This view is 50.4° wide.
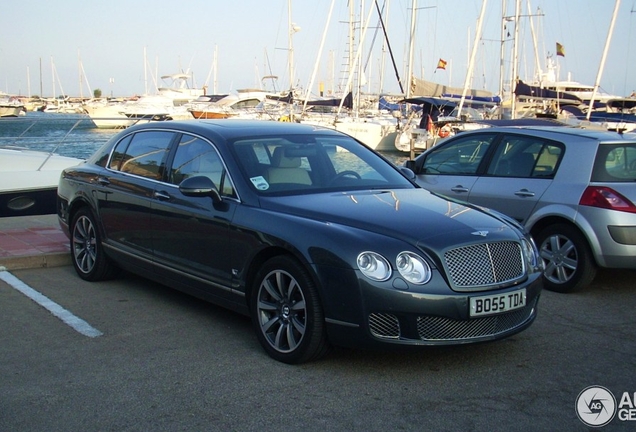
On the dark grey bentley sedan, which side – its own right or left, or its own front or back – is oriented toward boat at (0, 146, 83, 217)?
back

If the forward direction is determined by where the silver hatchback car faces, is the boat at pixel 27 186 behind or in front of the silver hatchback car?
in front

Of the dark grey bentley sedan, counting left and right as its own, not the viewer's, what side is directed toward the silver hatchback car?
left

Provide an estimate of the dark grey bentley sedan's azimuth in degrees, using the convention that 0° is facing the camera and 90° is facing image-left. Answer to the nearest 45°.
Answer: approximately 315°

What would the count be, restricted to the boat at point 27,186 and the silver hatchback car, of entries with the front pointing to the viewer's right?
1

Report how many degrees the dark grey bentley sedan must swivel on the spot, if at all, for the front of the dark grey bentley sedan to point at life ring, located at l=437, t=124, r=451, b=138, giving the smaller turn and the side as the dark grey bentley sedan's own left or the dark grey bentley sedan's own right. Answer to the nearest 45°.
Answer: approximately 135° to the dark grey bentley sedan's own left

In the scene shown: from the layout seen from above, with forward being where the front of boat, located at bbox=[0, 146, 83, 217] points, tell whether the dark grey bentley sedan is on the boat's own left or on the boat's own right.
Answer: on the boat's own right

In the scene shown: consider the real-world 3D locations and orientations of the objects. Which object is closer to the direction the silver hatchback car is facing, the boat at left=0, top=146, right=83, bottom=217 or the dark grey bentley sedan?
the boat

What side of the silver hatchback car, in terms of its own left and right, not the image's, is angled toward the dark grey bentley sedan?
left

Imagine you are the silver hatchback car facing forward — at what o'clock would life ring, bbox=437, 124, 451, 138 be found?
The life ring is roughly at 1 o'clock from the silver hatchback car.

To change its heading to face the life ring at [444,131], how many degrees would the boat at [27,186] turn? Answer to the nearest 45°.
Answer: approximately 45° to its left

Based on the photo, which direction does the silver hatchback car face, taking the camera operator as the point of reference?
facing away from the viewer and to the left of the viewer

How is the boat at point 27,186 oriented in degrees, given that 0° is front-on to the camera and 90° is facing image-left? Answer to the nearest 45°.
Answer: approximately 270°
